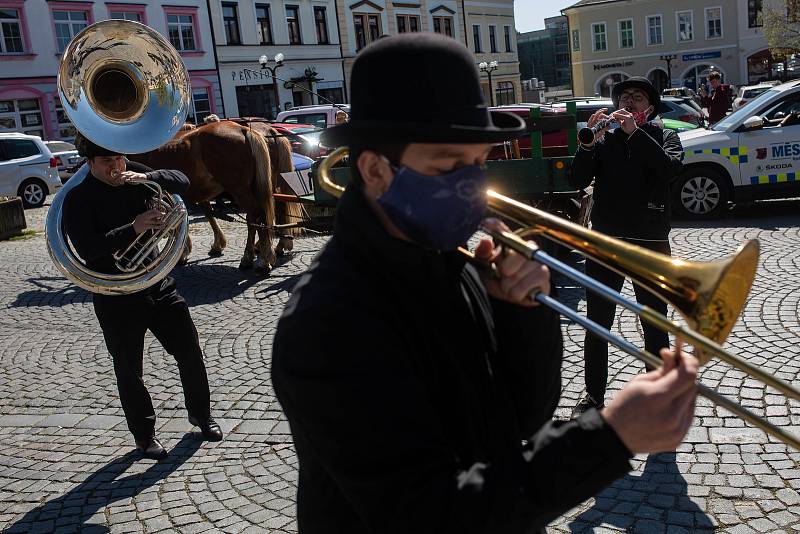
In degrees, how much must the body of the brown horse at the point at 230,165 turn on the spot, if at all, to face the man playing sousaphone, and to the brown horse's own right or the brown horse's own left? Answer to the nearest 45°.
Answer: approximately 135° to the brown horse's own left

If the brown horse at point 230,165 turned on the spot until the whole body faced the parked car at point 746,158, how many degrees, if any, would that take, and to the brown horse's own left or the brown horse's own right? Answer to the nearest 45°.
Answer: approximately 135° to the brown horse's own right

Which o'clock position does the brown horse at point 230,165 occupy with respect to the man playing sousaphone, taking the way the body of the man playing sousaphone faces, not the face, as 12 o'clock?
The brown horse is roughly at 8 o'clock from the man playing sousaphone.

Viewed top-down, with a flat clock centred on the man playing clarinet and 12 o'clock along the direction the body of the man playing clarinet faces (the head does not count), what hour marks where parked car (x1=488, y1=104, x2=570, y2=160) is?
The parked car is roughly at 6 o'clock from the man playing clarinet.

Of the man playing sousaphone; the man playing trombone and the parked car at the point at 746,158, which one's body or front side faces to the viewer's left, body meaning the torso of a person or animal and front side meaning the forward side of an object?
the parked car

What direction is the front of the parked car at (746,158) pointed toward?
to the viewer's left

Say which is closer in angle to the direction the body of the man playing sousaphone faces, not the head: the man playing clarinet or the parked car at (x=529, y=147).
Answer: the man playing clarinet

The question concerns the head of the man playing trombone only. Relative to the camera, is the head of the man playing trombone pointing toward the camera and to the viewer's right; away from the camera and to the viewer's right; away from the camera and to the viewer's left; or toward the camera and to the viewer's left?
toward the camera and to the viewer's right
